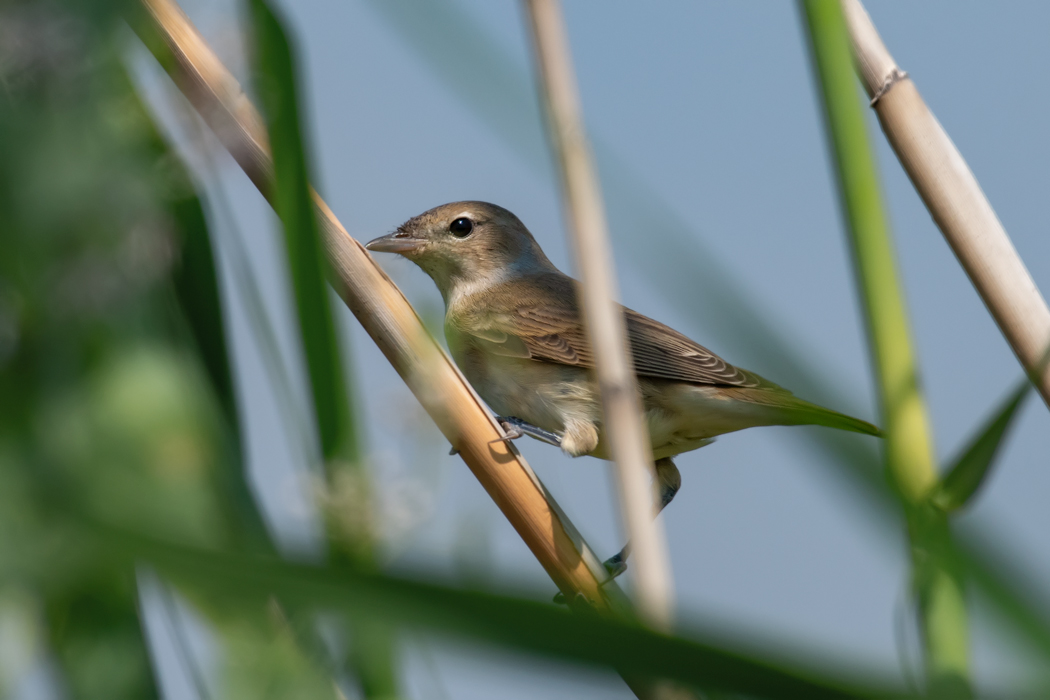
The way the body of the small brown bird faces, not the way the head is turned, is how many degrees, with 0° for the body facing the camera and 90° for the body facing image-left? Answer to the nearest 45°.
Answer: approximately 90°

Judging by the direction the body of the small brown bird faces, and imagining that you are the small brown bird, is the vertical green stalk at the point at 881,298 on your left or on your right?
on your left

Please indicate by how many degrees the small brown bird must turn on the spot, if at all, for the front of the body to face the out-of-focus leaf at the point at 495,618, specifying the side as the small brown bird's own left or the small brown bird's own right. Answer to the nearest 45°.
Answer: approximately 90° to the small brown bird's own left

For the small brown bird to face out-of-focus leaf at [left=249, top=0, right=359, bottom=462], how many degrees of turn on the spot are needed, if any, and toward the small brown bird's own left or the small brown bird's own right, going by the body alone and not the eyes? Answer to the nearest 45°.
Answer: approximately 90° to the small brown bird's own left
